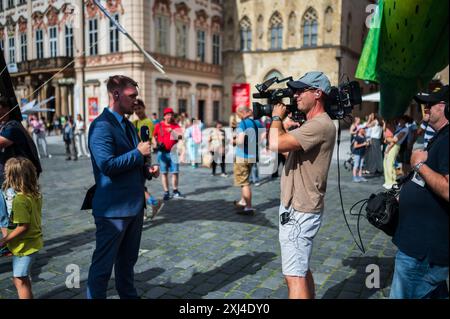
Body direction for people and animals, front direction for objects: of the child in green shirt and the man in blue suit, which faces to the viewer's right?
the man in blue suit

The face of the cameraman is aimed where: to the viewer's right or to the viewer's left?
to the viewer's left

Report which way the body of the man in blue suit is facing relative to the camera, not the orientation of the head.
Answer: to the viewer's right

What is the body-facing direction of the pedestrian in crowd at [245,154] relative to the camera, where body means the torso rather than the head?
to the viewer's left

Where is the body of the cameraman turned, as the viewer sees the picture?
to the viewer's left

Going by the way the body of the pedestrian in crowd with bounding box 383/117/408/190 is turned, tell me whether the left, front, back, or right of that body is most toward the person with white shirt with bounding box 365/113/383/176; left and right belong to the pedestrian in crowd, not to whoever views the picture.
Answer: right

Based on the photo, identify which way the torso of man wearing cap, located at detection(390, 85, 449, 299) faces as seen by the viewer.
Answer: to the viewer's left

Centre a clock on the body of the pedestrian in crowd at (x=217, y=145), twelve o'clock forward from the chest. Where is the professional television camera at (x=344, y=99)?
The professional television camera is roughly at 12 o'clock from the pedestrian in crowd.

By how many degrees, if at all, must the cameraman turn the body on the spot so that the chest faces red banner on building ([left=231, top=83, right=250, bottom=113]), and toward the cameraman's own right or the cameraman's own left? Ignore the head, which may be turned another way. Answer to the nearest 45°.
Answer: approximately 90° to the cameraman's own right

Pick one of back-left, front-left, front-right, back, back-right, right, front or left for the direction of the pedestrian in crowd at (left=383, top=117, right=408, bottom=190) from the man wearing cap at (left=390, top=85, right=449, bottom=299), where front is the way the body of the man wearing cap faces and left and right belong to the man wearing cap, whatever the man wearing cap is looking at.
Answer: right

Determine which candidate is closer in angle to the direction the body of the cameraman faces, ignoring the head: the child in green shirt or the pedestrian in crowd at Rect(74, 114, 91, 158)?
the child in green shirt

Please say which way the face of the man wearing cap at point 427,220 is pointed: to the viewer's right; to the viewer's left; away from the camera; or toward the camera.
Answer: to the viewer's left
